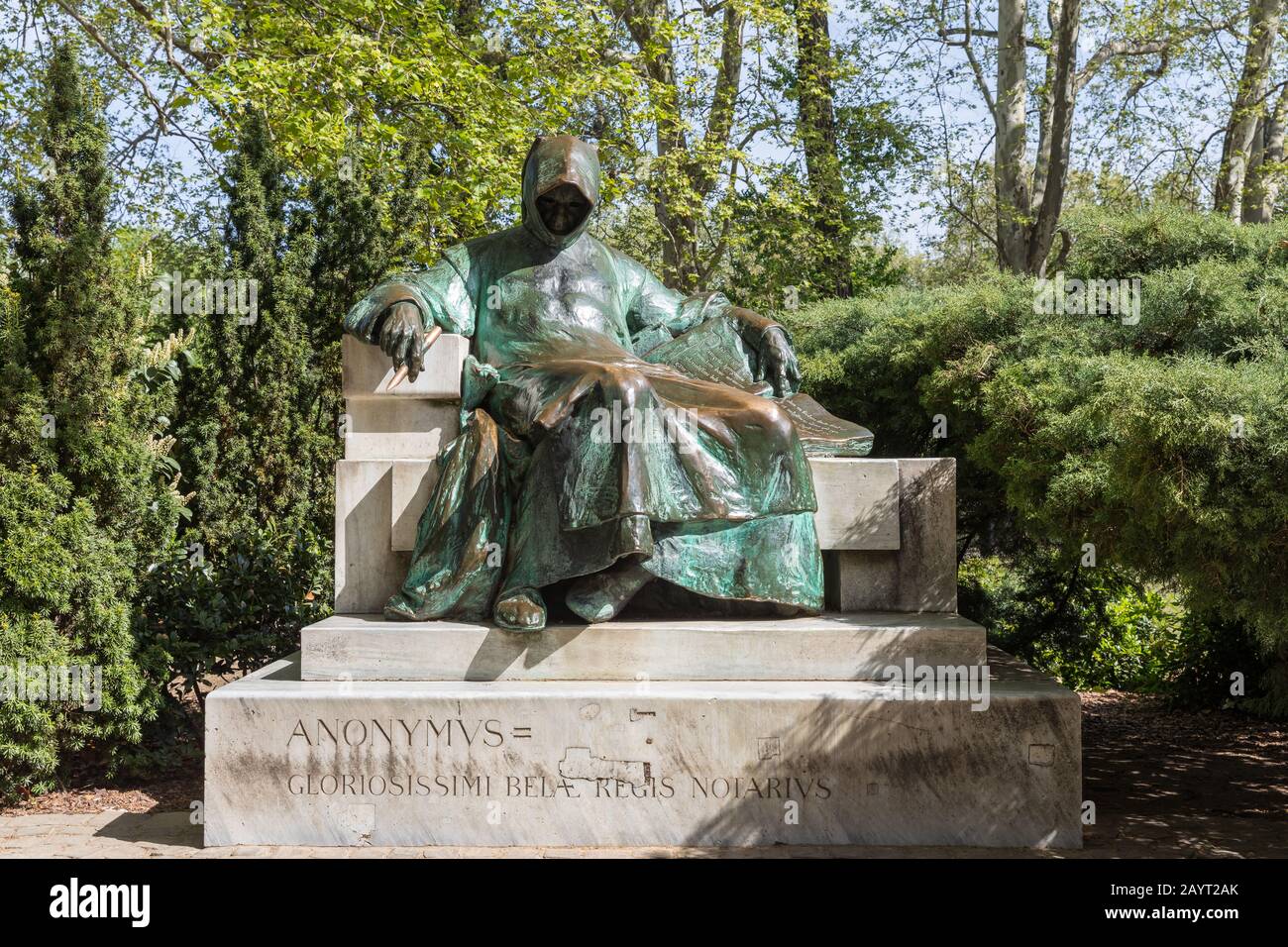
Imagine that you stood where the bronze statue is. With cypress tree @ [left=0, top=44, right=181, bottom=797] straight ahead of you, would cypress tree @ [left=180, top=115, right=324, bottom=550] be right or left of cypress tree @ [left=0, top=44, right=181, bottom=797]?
right

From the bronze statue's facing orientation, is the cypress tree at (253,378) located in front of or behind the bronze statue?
behind

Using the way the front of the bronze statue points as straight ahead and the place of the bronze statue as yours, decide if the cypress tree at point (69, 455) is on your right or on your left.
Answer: on your right

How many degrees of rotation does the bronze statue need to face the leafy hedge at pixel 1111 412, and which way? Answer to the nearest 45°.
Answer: approximately 90° to its left

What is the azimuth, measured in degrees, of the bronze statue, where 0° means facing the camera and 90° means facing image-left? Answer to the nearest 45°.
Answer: approximately 0°
